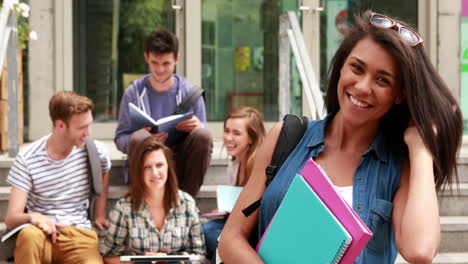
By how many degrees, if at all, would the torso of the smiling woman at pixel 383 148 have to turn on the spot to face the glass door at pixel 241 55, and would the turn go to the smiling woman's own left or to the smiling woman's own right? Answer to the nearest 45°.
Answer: approximately 180°

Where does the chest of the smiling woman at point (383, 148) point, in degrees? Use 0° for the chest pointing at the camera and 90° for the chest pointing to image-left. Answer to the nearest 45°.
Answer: approximately 0°

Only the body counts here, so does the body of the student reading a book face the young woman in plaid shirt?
yes

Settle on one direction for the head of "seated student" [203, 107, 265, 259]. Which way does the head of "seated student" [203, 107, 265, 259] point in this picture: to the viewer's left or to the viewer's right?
to the viewer's left

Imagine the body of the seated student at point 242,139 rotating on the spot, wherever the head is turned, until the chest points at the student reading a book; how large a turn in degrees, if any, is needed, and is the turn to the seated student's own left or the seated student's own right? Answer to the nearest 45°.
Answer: approximately 90° to the seated student's own right

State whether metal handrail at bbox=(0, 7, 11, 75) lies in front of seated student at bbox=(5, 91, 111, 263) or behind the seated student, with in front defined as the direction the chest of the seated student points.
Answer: behind

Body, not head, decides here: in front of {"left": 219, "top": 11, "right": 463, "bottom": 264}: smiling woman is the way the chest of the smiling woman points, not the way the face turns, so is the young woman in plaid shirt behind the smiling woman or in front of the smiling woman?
behind
